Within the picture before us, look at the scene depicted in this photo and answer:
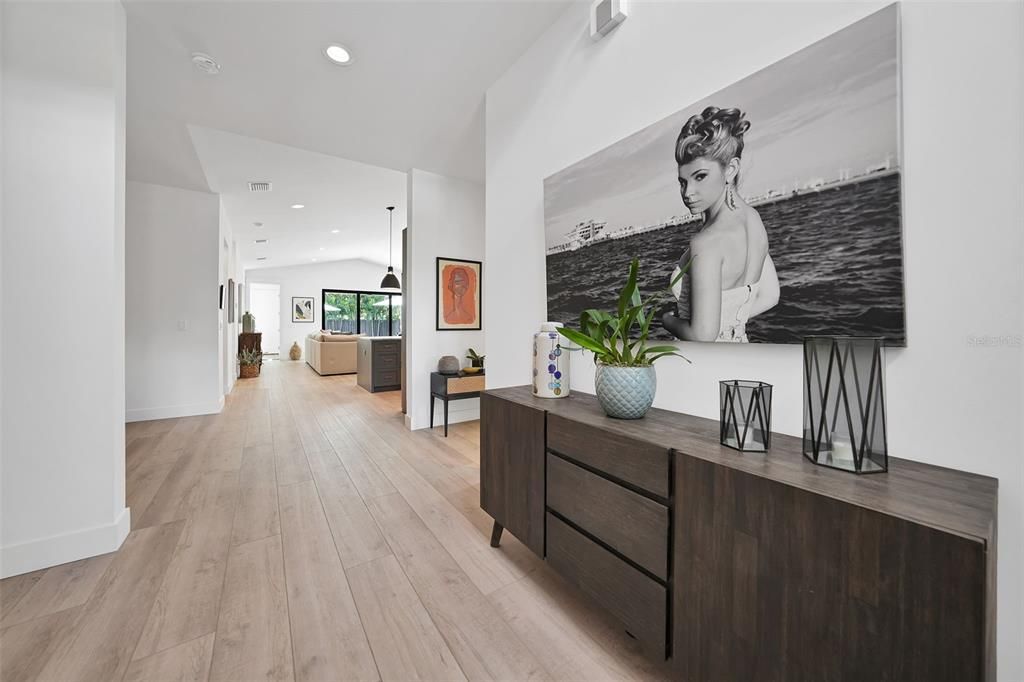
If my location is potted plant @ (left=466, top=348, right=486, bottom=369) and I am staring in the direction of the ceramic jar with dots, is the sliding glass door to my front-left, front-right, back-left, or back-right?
back-right

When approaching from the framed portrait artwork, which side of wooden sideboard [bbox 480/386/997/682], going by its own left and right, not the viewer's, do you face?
right

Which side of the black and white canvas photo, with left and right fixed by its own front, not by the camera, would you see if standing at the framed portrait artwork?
right

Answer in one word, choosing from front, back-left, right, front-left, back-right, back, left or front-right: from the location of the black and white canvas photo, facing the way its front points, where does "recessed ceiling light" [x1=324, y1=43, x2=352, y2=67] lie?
front-right

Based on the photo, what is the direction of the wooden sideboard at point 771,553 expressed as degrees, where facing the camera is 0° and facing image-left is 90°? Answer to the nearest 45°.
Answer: approximately 45°

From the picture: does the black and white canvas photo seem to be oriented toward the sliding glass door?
no

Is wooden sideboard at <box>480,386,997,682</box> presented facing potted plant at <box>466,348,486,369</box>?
no

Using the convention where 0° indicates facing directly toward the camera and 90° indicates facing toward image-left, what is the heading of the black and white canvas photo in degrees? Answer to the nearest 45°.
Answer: approximately 45°

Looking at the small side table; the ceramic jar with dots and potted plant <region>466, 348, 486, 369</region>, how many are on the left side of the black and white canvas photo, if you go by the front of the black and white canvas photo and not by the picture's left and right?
0

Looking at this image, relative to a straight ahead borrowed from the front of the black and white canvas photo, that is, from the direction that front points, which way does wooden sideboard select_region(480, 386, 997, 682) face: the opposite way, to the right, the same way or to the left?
the same way

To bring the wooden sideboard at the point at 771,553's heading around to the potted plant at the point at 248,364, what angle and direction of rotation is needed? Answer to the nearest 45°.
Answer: approximately 45° to its right

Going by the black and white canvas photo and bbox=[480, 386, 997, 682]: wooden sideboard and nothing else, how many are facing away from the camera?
0

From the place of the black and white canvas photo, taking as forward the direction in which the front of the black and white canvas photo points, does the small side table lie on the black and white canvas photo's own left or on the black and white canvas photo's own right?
on the black and white canvas photo's own right
